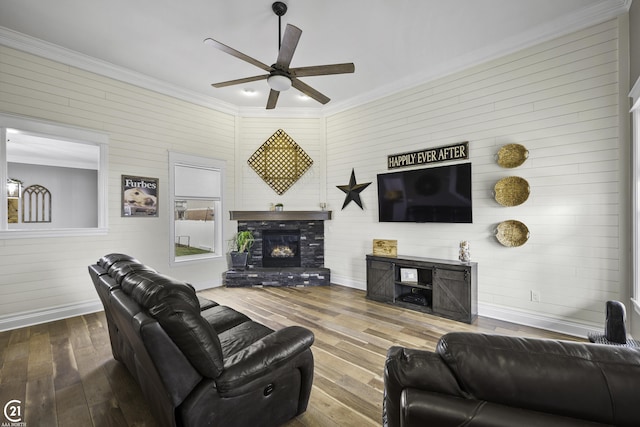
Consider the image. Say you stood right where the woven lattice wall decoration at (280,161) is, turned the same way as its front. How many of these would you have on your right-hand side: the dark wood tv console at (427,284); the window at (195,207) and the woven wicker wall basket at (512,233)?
1

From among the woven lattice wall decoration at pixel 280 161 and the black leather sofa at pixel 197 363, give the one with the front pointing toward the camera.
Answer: the woven lattice wall decoration

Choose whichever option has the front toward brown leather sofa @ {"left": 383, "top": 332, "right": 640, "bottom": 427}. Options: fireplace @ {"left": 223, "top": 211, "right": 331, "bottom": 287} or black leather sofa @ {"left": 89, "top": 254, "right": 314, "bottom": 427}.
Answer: the fireplace

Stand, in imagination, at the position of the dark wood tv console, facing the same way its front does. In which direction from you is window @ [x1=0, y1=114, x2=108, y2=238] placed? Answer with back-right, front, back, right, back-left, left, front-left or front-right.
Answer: front-right

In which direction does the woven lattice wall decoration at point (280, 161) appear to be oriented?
toward the camera

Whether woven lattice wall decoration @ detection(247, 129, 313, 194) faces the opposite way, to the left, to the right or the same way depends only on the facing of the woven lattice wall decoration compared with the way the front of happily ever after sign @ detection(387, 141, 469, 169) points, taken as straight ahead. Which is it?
to the left

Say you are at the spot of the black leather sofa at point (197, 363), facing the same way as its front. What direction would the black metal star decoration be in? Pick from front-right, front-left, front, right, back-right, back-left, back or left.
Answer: front

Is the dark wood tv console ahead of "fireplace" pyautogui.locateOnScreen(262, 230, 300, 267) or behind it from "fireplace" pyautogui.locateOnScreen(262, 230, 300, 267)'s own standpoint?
ahead

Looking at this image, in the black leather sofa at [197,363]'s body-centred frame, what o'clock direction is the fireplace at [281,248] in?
The fireplace is roughly at 11 o'clock from the black leather sofa.

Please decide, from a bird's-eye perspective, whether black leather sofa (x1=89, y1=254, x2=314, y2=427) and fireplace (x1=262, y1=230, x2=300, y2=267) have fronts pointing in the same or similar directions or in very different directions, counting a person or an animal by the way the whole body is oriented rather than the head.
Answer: very different directions

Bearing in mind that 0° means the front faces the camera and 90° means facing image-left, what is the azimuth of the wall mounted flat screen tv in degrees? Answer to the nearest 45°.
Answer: approximately 45°

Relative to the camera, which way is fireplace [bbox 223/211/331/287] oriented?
toward the camera

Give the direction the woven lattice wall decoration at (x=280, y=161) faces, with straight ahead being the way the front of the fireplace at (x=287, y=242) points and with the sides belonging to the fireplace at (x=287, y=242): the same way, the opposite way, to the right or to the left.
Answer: the same way

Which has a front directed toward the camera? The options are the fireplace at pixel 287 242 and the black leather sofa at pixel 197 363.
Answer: the fireplace

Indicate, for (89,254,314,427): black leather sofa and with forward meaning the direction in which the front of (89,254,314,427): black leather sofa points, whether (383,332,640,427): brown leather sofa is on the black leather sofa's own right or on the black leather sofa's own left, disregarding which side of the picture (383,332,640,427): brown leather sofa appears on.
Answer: on the black leather sofa's own right

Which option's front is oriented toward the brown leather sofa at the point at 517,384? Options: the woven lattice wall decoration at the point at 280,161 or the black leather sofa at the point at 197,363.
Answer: the woven lattice wall decoration

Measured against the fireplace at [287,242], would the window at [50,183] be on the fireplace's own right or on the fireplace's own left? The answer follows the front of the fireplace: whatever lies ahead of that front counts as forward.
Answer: on the fireplace's own right

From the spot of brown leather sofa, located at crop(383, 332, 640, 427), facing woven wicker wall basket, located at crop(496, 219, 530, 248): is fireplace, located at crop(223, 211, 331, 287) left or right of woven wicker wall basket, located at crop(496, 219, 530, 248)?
left
